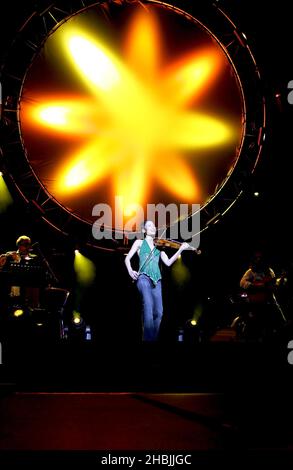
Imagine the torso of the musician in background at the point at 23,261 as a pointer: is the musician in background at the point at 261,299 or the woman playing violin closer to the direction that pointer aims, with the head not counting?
the woman playing violin

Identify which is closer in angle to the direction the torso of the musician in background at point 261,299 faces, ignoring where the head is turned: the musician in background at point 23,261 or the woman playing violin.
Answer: the woman playing violin

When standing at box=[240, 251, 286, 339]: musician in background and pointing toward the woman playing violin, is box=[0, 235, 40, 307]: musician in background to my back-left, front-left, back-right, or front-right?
front-right

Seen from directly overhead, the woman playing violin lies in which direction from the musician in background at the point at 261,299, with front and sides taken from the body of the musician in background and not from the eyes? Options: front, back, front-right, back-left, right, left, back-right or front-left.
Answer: front-right

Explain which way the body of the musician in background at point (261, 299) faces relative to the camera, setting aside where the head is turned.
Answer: toward the camera

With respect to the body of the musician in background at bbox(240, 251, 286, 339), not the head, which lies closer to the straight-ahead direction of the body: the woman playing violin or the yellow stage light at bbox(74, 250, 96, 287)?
the woman playing violin

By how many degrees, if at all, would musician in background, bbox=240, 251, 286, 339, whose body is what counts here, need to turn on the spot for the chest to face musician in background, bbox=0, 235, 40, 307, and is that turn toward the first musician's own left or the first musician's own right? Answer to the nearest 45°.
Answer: approximately 90° to the first musician's own right

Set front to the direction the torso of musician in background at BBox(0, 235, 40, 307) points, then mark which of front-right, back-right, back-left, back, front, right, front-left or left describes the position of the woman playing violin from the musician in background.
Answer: left
